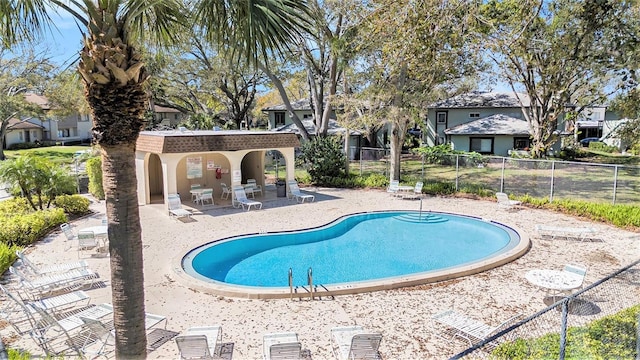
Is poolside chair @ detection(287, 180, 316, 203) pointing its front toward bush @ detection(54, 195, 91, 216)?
no

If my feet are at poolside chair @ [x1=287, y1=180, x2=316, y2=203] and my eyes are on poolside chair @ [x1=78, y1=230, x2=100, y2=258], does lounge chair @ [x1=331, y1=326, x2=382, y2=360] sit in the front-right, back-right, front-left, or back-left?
front-left

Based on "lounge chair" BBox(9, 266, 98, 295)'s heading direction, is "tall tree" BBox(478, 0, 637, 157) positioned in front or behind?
in front

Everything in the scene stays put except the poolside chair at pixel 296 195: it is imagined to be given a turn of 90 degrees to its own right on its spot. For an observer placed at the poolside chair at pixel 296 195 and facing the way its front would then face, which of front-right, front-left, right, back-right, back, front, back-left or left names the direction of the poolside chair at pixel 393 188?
back-left

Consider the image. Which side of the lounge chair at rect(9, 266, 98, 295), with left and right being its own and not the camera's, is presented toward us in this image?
right

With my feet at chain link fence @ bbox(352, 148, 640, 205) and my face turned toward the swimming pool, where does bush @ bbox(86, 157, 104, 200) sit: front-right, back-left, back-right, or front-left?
front-right

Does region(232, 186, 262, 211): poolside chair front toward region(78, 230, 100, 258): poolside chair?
no

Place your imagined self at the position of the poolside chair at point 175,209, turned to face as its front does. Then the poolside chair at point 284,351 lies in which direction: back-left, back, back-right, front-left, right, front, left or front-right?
front-right

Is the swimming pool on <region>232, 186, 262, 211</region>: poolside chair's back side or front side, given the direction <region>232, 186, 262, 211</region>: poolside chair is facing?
on the front side

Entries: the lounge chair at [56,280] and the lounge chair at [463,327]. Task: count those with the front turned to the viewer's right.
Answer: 1

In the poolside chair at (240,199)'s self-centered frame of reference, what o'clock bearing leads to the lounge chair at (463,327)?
The lounge chair is roughly at 1 o'clock from the poolside chair.

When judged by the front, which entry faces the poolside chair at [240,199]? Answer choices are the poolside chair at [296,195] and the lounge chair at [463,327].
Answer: the lounge chair

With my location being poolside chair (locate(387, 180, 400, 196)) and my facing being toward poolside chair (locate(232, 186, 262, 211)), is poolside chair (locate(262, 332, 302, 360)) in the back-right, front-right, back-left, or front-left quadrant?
front-left

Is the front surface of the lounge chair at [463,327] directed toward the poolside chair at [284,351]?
no

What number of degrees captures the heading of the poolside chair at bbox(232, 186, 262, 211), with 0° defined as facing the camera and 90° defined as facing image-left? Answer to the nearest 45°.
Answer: approximately 315°

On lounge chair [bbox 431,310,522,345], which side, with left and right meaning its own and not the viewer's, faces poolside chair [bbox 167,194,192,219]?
front

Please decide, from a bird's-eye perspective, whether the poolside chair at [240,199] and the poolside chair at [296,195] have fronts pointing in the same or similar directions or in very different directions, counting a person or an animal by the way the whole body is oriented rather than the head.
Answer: same or similar directions

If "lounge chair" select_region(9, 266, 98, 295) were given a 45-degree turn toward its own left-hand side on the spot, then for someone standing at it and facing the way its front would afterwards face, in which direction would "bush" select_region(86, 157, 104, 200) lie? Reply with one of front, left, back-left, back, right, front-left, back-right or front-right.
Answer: front-left

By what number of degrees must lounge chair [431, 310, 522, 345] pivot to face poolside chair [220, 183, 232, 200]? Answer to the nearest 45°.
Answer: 0° — it already faces it

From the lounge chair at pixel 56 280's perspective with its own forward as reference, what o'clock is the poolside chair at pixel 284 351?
The poolside chair is roughly at 2 o'clock from the lounge chair.

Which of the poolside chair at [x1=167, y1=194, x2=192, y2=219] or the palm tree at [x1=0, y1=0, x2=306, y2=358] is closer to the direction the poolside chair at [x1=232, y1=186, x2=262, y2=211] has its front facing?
the palm tree

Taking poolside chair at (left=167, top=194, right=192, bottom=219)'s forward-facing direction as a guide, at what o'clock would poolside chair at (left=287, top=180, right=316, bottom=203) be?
poolside chair at (left=287, top=180, right=316, bottom=203) is roughly at 10 o'clock from poolside chair at (left=167, top=194, right=192, bottom=219).
